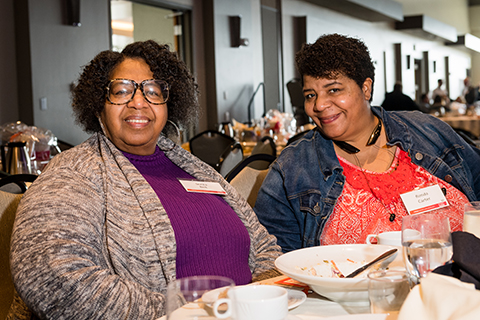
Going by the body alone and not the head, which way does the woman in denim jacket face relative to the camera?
toward the camera

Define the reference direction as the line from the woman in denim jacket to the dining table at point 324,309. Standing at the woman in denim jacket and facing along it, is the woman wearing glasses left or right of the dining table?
right

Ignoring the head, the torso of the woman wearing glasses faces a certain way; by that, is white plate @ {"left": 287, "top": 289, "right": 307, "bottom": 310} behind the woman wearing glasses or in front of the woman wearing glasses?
in front

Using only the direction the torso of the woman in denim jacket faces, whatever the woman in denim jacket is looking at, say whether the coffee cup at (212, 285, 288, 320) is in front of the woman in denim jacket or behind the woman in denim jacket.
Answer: in front

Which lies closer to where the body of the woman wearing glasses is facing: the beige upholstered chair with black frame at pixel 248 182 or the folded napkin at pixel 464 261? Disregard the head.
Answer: the folded napkin

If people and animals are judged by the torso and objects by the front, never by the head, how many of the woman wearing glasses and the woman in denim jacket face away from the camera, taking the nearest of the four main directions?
0

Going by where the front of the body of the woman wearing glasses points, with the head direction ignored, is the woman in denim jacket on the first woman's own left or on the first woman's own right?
on the first woman's own left

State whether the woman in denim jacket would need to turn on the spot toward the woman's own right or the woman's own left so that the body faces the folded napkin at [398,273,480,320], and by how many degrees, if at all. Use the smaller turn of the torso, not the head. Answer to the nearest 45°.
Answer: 0° — they already face it

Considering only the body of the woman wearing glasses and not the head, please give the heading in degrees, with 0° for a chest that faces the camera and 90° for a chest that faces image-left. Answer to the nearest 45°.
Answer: approximately 315°

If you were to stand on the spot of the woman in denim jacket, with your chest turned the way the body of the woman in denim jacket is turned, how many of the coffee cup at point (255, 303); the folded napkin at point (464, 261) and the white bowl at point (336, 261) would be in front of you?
3
